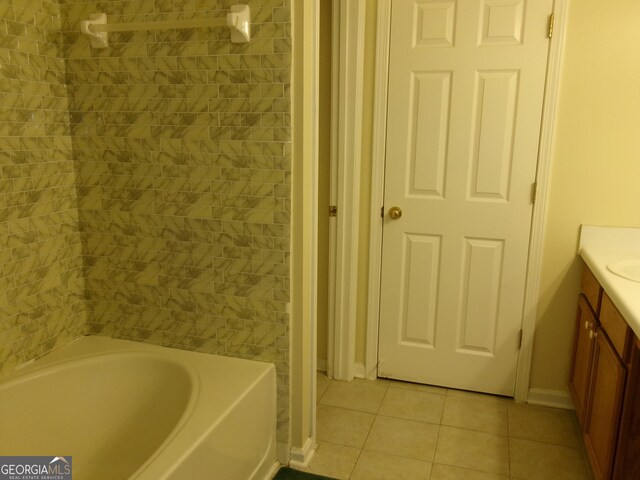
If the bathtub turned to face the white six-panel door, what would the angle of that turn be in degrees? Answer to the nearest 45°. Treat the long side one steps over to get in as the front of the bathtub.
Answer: approximately 45° to its left

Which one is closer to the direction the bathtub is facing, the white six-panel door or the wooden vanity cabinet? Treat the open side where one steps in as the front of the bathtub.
the wooden vanity cabinet

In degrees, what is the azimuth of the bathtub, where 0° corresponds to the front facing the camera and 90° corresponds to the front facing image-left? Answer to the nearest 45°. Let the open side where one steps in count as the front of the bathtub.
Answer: approximately 315°

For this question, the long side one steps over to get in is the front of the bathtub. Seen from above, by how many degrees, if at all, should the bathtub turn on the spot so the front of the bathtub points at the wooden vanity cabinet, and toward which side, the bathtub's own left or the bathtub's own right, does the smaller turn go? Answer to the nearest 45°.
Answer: approximately 45° to the bathtub's own left
